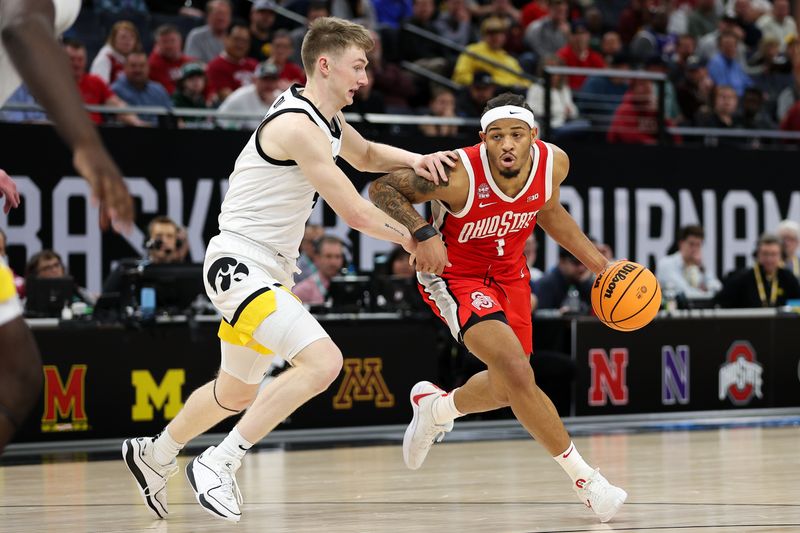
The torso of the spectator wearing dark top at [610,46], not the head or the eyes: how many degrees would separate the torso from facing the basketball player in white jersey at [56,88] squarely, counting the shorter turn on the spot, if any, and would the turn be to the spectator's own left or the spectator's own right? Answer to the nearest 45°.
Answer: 0° — they already face them

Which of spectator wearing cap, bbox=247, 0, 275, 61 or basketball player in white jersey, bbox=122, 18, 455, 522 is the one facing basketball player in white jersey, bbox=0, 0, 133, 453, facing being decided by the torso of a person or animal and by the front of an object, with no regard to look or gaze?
the spectator wearing cap

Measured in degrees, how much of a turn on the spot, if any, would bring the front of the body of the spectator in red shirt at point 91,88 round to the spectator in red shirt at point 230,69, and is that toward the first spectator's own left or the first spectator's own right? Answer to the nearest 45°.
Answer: approximately 135° to the first spectator's own left

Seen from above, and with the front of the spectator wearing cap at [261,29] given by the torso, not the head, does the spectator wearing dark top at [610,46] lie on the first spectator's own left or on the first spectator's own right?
on the first spectator's own left

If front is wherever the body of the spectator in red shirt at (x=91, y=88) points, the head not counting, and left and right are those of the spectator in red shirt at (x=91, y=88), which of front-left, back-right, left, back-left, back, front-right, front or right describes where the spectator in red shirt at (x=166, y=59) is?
back-left

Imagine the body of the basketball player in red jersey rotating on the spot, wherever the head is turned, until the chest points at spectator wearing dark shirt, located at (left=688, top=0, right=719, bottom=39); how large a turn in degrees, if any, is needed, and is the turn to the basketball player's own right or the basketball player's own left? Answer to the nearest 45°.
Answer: approximately 135° to the basketball player's own left

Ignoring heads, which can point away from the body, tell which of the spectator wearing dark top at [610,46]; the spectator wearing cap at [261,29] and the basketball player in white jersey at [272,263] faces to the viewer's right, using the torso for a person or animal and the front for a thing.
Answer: the basketball player in white jersey

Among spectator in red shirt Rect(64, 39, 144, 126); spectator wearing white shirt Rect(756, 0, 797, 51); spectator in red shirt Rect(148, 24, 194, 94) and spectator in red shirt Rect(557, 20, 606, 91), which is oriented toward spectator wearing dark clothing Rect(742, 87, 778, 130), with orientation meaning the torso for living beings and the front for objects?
spectator wearing white shirt Rect(756, 0, 797, 51)
